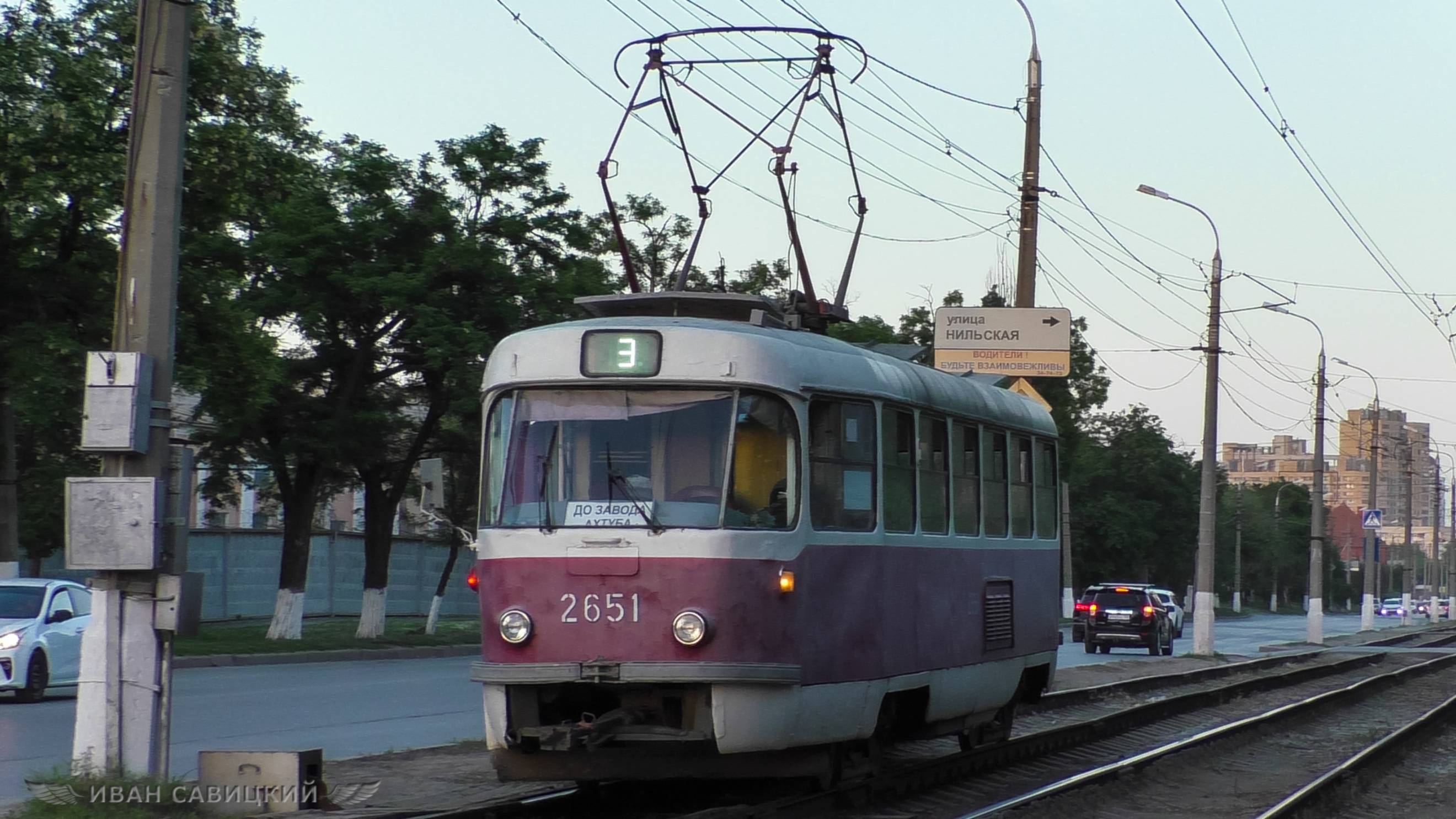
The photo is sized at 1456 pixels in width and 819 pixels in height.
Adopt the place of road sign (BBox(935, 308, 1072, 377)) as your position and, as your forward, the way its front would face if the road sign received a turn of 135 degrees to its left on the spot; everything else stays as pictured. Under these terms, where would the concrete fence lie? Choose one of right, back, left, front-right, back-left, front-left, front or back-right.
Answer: left

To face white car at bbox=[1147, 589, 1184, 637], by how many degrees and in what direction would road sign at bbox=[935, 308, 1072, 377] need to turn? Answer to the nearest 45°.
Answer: approximately 180°

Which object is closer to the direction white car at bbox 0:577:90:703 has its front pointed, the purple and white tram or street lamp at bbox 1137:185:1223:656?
the purple and white tram

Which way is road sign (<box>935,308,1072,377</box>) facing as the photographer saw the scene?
facing the viewer

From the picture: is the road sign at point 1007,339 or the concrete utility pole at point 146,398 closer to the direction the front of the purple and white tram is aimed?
the concrete utility pole

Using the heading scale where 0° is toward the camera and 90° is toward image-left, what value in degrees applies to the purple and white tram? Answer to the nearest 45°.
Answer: approximately 45°

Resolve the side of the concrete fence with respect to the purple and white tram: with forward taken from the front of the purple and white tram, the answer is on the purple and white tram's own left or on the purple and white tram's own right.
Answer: on the purple and white tram's own right

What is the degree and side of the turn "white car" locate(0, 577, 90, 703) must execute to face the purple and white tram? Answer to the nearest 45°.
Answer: approximately 45° to its left

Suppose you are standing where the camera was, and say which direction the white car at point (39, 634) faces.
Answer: facing the viewer and to the left of the viewer

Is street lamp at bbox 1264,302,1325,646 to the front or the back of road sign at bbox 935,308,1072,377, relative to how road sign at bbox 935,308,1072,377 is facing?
to the back

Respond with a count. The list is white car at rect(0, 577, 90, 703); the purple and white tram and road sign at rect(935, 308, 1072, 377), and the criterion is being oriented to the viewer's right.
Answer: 0

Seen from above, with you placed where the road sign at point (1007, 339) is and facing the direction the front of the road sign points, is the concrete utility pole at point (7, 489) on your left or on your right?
on your right
